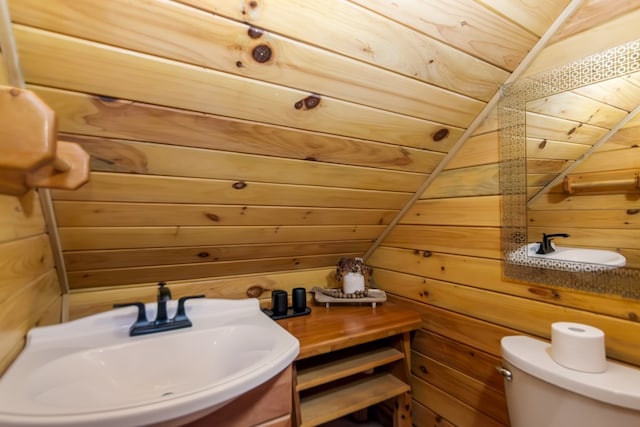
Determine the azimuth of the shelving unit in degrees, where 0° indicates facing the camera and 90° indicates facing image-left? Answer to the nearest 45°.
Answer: approximately 315°

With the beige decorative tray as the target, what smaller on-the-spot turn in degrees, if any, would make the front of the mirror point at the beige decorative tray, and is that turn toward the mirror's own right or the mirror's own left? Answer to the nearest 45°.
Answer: approximately 45° to the mirror's own right

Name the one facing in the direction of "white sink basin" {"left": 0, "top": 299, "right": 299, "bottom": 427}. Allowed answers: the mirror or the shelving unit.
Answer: the mirror

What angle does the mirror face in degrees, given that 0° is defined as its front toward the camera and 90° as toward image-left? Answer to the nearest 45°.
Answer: approximately 45°

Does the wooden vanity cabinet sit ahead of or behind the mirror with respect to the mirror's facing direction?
ahead

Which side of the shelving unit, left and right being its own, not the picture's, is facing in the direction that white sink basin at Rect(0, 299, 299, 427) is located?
right
